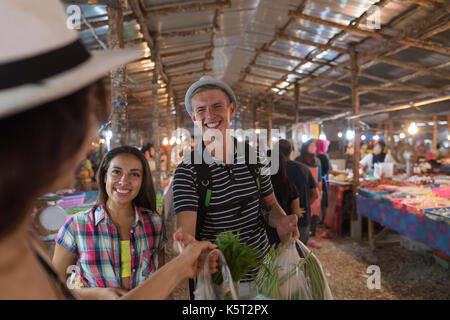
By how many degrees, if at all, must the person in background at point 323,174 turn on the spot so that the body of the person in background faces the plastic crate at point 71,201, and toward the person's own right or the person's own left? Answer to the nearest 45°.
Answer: approximately 135° to the person's own right

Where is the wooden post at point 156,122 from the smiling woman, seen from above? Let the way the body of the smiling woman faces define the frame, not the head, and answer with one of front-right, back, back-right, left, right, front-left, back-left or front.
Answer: back

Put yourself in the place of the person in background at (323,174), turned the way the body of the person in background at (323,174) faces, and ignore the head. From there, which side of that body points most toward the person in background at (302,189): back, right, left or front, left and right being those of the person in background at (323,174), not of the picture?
right

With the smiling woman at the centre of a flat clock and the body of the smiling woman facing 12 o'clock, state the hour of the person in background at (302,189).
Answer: The person in background is roughly at 8 o'clock from the smiling woman.

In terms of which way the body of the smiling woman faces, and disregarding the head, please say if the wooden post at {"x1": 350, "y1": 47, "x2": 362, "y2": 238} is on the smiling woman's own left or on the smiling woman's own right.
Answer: on the smiling woman's own left

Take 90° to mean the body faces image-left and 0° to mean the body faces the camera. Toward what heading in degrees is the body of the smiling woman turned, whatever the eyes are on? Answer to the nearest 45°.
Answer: approximately 0°

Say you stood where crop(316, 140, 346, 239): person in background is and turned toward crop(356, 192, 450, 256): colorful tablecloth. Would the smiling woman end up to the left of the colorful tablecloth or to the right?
right
